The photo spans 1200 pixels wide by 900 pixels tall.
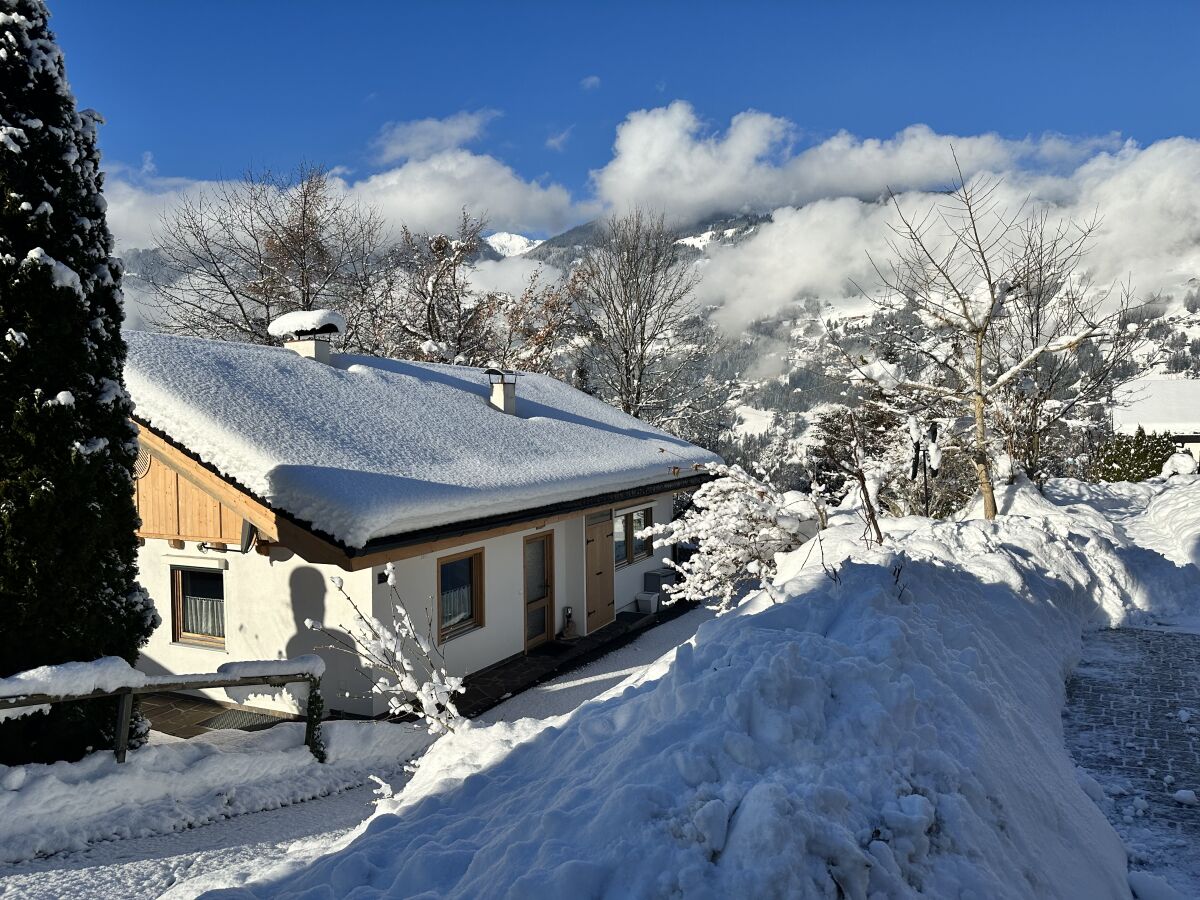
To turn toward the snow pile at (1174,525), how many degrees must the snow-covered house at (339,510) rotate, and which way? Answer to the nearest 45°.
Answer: approximately 45° to its left

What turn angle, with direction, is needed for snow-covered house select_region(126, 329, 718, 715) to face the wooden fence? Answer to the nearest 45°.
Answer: approximately 45° to its right

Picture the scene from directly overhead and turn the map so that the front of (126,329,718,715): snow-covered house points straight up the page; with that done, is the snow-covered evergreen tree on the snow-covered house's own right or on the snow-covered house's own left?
on the snow-covered house's own right

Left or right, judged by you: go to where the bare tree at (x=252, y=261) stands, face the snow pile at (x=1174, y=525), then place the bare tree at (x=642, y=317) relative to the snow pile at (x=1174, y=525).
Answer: left

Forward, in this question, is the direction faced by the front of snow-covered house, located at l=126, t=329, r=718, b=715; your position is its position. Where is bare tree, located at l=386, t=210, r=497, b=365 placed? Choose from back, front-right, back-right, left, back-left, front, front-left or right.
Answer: back-left

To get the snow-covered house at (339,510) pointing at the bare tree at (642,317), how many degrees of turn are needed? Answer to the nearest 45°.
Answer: approximately 90° to its left

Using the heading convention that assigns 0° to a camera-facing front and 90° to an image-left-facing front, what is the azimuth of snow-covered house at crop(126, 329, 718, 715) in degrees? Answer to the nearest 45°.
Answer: approximately 315°

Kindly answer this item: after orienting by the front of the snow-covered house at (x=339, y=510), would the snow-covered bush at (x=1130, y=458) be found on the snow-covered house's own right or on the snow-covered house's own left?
on the snow-covered house's own left
